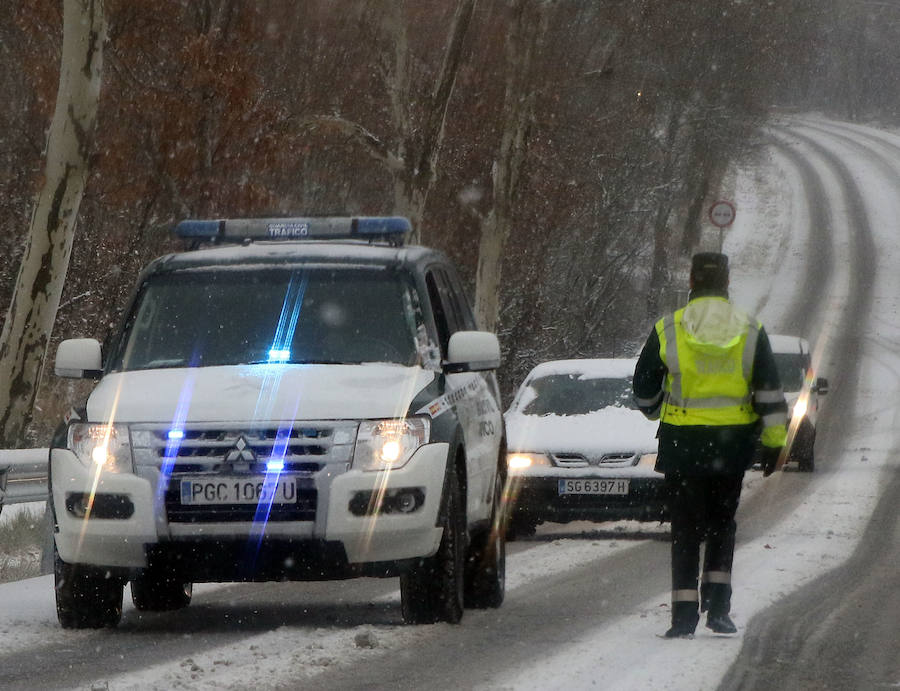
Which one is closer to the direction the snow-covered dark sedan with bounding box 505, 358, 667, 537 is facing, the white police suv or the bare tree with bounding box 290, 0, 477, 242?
the white police suv

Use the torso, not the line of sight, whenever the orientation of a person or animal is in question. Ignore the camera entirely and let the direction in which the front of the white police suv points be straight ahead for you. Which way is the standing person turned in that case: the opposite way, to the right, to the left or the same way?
the opposite way

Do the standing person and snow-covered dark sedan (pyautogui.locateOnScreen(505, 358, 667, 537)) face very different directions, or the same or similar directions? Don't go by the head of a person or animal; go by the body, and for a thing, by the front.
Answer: very different directions

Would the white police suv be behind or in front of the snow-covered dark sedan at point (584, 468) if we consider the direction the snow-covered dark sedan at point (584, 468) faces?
in front

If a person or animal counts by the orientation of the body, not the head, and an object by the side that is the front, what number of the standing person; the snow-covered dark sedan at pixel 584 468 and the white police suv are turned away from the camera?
1

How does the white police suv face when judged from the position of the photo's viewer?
facing the viewer

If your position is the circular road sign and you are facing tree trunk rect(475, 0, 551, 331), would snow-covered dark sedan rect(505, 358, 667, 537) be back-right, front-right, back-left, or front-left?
front-left

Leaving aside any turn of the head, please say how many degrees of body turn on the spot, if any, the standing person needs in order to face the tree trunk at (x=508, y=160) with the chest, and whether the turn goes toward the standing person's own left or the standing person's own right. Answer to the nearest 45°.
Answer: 0° — they already face it

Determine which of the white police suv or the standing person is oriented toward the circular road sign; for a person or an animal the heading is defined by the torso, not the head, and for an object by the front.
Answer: the standing person

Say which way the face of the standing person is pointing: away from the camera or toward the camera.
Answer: away from the camera

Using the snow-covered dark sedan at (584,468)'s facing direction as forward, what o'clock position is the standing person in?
The standing person is roughly at 12 o'clock from the snow-covered dark sedan.

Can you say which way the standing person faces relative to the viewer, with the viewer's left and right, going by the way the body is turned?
facing away from the viewer

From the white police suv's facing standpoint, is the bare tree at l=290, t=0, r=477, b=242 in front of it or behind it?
behind

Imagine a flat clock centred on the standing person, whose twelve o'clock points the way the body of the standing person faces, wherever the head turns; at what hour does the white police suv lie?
The white police suv is roughly at 9 o'clock from the standing person.

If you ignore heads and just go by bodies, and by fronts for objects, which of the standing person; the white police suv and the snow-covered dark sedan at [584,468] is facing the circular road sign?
the standing person

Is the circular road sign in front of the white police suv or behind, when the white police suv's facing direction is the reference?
behind
